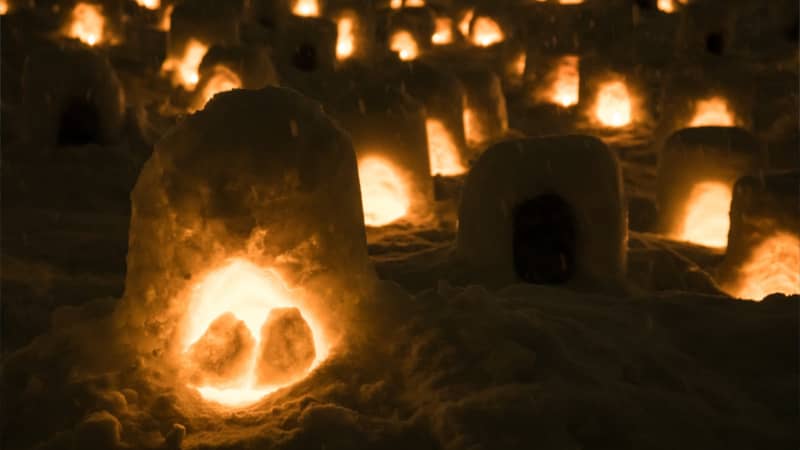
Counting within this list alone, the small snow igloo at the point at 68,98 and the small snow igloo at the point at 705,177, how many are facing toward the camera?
2

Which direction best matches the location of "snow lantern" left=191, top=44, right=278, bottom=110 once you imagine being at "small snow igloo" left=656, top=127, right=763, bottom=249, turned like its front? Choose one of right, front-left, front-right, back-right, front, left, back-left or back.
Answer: right

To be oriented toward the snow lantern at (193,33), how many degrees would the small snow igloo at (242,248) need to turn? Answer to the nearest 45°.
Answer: approximately 180°

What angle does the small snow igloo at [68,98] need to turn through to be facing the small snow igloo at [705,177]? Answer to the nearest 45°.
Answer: approximately 45° to its left

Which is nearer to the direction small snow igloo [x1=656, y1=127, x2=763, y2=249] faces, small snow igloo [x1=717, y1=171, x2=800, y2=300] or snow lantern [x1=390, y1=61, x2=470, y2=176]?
the small snow igloo

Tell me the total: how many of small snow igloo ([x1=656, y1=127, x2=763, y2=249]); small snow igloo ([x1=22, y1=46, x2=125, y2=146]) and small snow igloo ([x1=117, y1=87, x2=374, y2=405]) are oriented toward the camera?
3

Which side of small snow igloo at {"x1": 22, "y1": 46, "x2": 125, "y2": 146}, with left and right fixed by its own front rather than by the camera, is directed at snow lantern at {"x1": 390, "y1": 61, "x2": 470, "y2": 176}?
left

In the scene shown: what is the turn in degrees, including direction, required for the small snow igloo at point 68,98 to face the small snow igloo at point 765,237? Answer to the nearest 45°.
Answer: approximately 45° to its left

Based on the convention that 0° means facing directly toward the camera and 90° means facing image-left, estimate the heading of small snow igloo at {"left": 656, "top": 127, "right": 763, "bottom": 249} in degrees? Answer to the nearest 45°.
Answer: approximately 0°

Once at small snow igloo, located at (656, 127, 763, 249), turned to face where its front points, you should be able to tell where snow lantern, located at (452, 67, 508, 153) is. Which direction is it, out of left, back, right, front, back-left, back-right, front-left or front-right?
back-right

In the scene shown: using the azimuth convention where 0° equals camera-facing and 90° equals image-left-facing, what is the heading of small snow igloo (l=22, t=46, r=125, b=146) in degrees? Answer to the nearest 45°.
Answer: approximately 0°

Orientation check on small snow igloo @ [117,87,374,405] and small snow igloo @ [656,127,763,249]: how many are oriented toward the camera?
2

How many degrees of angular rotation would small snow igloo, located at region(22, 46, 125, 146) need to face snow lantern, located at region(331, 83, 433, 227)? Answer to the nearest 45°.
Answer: approximately 45° to its left

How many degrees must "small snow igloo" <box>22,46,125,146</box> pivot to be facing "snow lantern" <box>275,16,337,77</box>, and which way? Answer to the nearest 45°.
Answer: approximately 135° to its left
